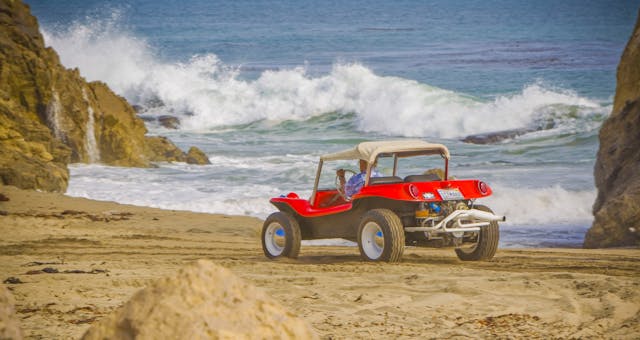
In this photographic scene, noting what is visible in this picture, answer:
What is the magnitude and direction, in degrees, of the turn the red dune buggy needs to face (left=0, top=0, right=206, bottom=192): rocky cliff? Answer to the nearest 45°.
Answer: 0° — it already faces it

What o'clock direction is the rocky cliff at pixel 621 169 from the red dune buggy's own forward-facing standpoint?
The rocky cliff is roughly at 3 o'clock from the red dune buggy.

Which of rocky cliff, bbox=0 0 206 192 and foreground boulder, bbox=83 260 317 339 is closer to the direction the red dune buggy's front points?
the rocky cliff

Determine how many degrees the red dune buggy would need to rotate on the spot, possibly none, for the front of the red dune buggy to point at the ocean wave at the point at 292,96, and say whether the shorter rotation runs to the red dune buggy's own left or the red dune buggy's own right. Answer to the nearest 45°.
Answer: approximately 45° to the red dune buggy's own right

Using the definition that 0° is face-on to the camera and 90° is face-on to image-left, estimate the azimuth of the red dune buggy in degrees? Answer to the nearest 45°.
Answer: approximately 135°

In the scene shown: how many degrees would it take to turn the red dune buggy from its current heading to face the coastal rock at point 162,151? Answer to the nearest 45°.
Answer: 0° — it already faces it

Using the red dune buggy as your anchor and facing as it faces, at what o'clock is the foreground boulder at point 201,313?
The foreground boulder is roughly at 8 o'clock from the red dune buggy.

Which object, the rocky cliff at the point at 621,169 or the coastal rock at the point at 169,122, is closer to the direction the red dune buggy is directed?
the coastal rock
